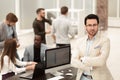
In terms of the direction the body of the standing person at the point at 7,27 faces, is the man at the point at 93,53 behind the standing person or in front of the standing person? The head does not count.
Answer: in front

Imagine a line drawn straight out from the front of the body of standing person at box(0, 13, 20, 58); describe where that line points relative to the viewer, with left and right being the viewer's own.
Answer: facing the viewer and to the right of the viewer

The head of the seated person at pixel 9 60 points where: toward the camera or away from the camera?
away from the camera

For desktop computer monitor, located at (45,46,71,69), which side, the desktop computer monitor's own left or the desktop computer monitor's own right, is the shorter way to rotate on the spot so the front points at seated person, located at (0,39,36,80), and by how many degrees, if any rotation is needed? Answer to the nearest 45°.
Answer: approximately 135° to the desktop computer monitor's own right

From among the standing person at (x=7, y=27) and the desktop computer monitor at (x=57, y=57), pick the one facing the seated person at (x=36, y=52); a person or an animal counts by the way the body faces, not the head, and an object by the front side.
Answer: the standing person

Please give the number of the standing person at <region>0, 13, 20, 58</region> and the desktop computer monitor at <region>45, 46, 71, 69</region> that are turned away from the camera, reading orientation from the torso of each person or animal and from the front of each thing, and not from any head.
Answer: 0

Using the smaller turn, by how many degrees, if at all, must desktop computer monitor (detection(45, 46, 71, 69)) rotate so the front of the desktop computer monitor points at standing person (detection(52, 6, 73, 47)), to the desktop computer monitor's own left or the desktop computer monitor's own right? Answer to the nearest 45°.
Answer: approximately 135° to the desktop computer monitor's own left
